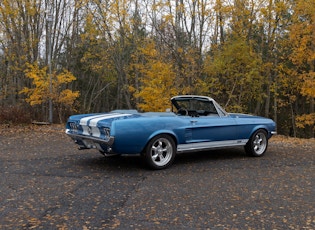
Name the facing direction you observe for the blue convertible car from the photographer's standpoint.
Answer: facing away from the viewer and to the right of the viewer
